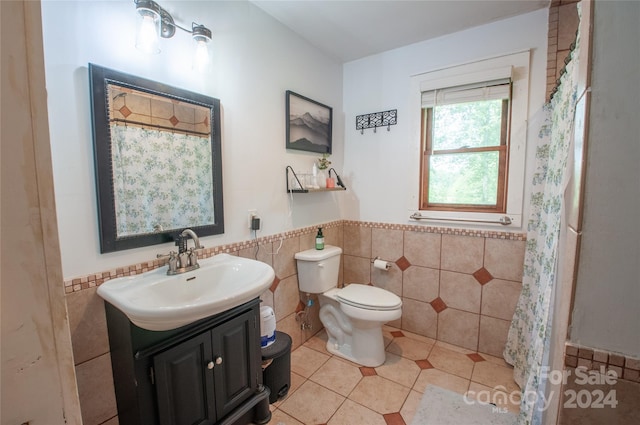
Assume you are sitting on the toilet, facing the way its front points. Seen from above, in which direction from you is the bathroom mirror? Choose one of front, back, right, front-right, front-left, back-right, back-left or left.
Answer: right

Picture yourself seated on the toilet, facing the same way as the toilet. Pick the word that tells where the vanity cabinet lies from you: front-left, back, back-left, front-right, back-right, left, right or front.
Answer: right

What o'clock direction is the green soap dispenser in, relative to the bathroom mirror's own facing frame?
The green soap dispenser is roughly at 10 o'clock from the bathroom mirror.

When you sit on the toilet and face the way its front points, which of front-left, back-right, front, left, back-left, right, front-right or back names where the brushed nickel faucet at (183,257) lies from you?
right

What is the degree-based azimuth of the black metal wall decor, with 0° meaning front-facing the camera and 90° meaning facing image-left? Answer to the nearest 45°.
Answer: approximately 45°

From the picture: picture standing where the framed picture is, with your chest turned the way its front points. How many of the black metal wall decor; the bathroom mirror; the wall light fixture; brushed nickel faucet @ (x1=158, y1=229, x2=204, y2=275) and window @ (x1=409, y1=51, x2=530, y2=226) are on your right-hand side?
3

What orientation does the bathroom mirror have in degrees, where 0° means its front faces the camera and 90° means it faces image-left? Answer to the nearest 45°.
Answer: approximately 315°

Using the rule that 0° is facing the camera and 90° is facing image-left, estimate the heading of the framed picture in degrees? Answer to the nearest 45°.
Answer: approximately 315°

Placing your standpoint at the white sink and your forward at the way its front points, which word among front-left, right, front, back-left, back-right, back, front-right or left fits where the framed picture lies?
left

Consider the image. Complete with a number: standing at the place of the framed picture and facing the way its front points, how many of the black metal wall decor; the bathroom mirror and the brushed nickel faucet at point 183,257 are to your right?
2

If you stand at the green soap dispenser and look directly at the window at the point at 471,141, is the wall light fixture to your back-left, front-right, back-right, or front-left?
back-right
